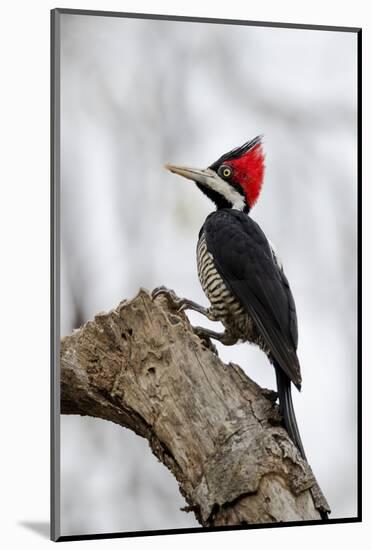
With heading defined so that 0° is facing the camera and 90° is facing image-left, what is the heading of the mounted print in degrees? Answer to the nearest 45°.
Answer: approximately 315°
